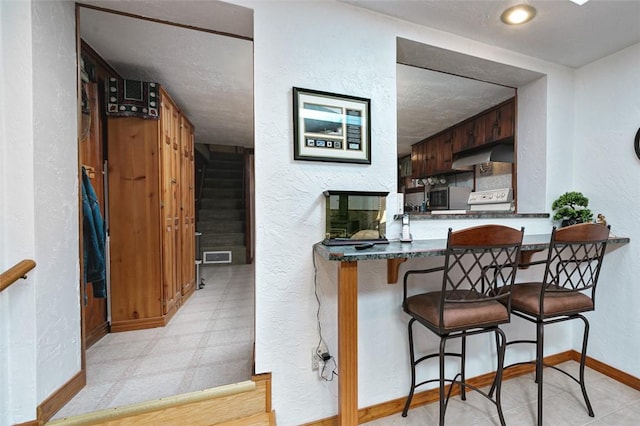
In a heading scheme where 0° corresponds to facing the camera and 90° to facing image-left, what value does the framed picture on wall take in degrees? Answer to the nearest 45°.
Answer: approximately 315°

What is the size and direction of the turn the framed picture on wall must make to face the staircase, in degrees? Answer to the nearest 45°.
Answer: approximately 180°

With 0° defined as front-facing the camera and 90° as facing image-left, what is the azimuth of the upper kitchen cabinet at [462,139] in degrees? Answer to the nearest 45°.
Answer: approximately 45°

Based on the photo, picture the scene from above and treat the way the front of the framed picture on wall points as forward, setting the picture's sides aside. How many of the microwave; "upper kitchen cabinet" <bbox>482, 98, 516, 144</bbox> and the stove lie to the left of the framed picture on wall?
3

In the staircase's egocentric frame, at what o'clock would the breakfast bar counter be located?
The breakfast bar counter is roughly at 12 o'clock from the staircase.

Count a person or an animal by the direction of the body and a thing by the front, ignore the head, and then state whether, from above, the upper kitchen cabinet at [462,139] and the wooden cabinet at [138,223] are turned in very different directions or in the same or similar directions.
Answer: very different directions

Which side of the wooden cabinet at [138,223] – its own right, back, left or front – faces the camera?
right

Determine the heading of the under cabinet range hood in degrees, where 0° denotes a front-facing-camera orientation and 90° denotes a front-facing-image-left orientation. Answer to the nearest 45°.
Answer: approximately 45°

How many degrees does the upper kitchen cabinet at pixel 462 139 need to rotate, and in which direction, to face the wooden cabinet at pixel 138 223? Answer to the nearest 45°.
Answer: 0° — it already faces it
